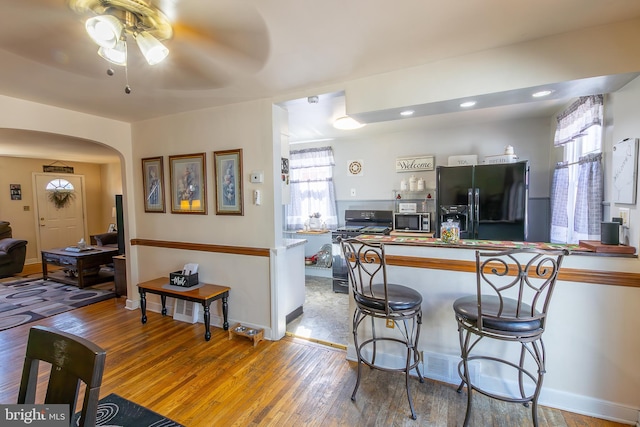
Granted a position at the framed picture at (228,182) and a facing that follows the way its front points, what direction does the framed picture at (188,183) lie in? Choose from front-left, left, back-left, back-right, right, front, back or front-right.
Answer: right

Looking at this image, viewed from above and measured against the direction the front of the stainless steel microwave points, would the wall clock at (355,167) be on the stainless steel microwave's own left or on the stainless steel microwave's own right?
on the stainless steel microwave's own right

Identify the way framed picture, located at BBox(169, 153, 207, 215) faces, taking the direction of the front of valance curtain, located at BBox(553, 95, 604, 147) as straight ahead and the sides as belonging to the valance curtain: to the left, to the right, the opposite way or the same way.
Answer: to the left

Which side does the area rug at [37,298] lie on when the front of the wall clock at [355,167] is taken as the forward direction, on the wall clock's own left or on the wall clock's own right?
on the wall clock's own right

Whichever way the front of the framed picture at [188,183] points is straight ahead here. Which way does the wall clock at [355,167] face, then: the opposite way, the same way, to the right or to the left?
the same way

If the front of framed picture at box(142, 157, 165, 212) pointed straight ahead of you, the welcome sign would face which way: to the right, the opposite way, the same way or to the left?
the same way

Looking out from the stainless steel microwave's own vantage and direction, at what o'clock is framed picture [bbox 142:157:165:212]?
The framed picture is roughly at 2 o'clock from the stainless steel microwave.

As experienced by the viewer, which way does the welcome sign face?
facing the viewer

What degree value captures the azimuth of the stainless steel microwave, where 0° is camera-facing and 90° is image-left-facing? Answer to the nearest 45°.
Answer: approximately 0°

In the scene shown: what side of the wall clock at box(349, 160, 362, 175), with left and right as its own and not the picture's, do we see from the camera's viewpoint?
front

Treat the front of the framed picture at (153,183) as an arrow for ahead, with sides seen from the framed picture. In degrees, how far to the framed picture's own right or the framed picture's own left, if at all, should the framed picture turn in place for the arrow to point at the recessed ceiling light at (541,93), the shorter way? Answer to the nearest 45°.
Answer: approximately 90° to the framed picture's own left

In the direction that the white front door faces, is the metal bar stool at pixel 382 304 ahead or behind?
ahead

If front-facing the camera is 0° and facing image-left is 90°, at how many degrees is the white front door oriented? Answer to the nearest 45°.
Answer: approximately 0°

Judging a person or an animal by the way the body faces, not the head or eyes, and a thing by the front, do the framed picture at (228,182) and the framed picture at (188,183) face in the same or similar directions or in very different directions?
same or similar directions

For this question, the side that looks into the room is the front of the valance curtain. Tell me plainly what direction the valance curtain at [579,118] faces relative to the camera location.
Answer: facing the viewer and to the left of the viewer

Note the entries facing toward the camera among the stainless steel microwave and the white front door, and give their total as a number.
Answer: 2
